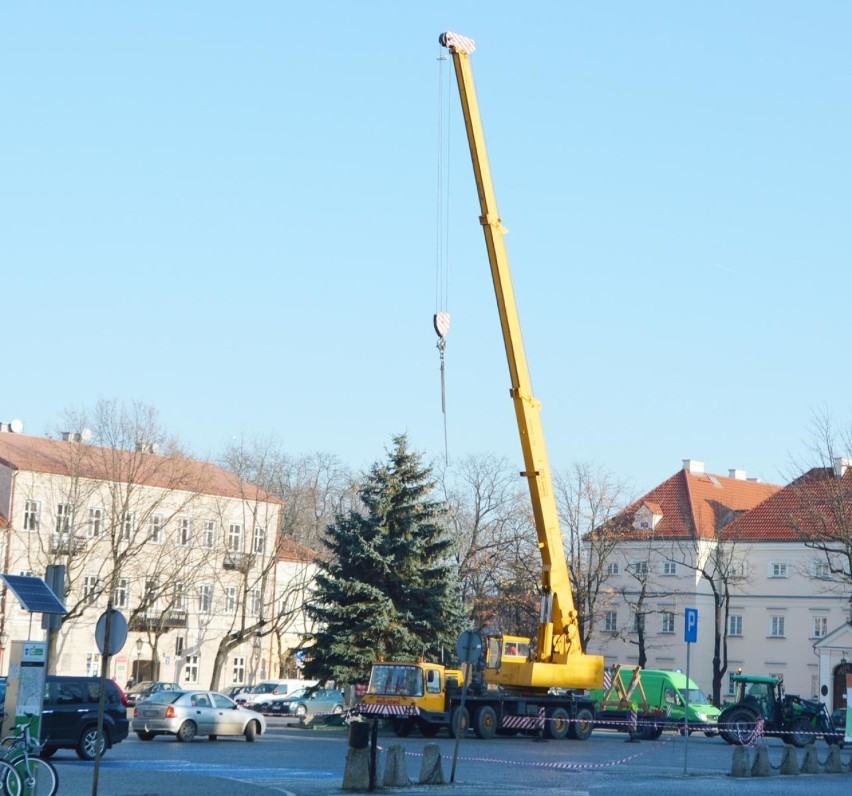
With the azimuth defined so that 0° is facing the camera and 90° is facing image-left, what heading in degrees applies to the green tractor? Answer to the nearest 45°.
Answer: approximately 270°

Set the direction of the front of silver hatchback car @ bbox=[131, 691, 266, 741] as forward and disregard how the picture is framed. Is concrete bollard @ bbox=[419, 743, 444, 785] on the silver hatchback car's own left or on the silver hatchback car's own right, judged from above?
on the silver hatchback car's own right

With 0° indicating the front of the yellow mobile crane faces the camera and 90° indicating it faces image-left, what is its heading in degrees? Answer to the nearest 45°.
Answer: approximately 45°

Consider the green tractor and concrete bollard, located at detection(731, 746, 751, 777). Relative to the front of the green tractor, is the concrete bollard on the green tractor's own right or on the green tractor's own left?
on the green tractor's own right

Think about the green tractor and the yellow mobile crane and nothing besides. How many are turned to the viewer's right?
1

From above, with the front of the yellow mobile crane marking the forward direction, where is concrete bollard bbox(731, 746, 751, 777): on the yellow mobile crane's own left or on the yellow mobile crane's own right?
on the yellow mobile crane's own left

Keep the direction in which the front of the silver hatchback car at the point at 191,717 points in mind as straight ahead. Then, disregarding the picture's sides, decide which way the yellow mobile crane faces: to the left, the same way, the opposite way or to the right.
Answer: the opposite way

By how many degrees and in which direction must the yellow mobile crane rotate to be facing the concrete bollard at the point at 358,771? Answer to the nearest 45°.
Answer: approximately 45° to its left

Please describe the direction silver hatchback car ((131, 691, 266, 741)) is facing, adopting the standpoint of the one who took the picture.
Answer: facing away from the viewer and to the right of the viewer

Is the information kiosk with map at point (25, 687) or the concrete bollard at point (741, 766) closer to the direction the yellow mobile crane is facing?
the information kiosk with map

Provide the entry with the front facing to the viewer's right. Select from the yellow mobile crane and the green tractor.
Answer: the green tractor
